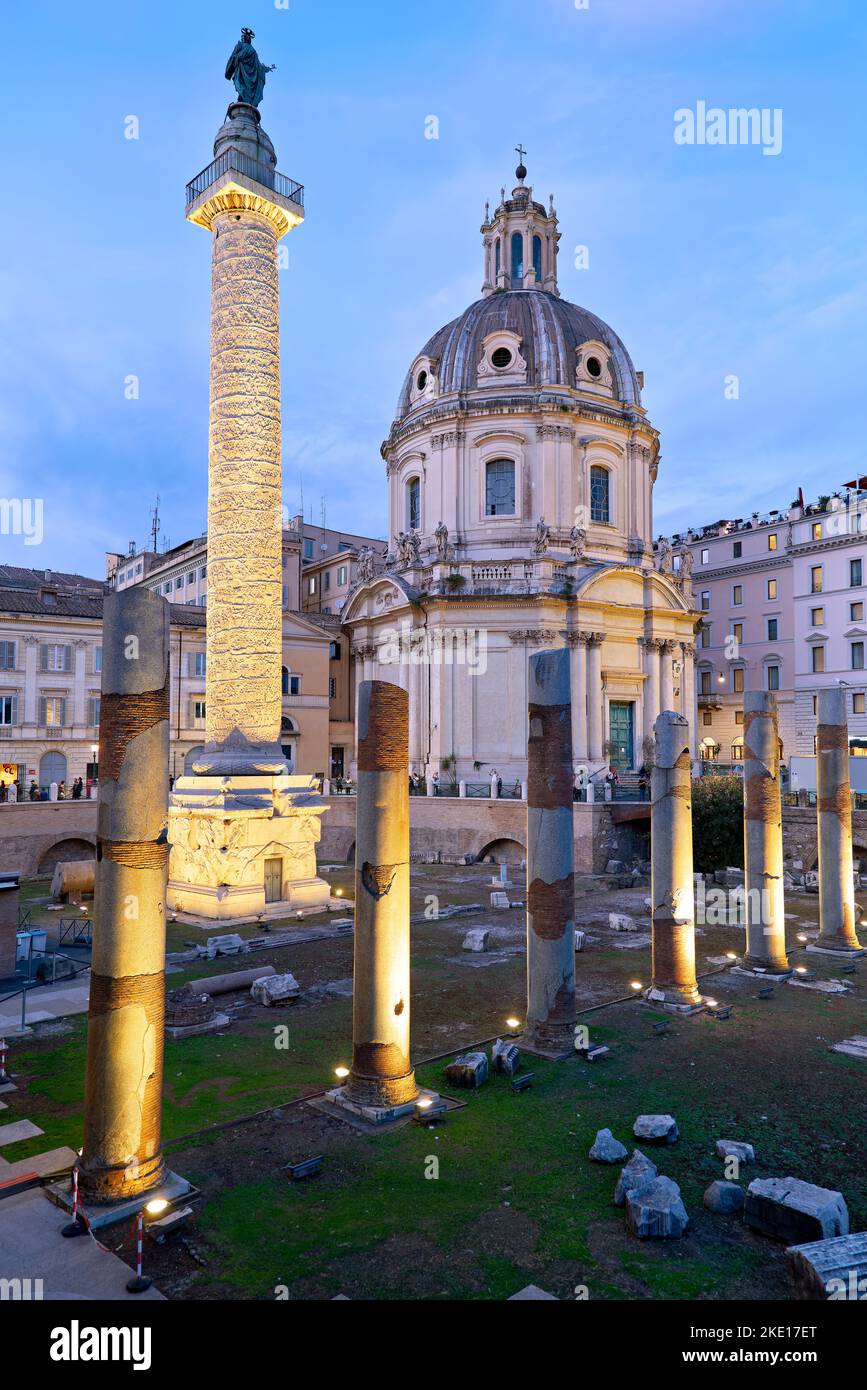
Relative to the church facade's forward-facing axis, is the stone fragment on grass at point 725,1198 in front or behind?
in front

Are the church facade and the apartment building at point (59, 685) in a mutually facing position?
no

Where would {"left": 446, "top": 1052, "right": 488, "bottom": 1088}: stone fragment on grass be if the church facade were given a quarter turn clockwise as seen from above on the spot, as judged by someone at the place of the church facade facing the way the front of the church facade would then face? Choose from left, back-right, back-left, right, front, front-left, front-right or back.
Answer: front-left

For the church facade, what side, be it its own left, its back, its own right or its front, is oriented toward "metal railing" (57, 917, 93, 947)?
right

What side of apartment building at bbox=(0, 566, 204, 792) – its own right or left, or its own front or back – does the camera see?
front

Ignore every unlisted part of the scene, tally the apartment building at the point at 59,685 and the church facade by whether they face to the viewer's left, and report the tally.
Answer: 0

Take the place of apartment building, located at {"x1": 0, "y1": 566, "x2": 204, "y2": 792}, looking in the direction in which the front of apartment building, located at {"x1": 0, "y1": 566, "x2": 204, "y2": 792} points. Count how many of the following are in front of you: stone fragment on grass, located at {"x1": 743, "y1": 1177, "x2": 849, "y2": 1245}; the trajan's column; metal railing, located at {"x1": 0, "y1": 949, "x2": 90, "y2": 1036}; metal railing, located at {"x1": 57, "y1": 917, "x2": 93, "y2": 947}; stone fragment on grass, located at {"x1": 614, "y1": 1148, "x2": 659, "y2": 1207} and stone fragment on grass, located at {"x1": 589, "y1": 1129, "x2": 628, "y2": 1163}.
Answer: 6

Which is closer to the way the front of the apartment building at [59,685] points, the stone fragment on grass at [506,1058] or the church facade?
the stone fragment on grass

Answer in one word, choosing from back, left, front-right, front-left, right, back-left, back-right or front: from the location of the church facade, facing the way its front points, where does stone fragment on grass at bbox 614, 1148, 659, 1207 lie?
front-right

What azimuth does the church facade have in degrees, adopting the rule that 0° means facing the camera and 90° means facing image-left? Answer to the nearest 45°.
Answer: approximately 315°

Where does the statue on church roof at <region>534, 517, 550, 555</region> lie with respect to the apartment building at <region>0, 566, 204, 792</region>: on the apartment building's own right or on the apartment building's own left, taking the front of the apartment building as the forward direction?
on the apartment building's own left

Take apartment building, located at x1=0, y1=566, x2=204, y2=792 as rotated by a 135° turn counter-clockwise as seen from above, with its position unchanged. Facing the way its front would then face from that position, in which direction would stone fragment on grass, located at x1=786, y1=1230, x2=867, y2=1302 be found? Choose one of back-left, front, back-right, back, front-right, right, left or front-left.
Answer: back-right

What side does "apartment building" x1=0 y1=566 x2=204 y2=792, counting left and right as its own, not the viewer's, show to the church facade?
left

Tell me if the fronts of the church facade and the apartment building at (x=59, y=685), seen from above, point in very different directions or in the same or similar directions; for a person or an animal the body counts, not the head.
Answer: same or similar directions
